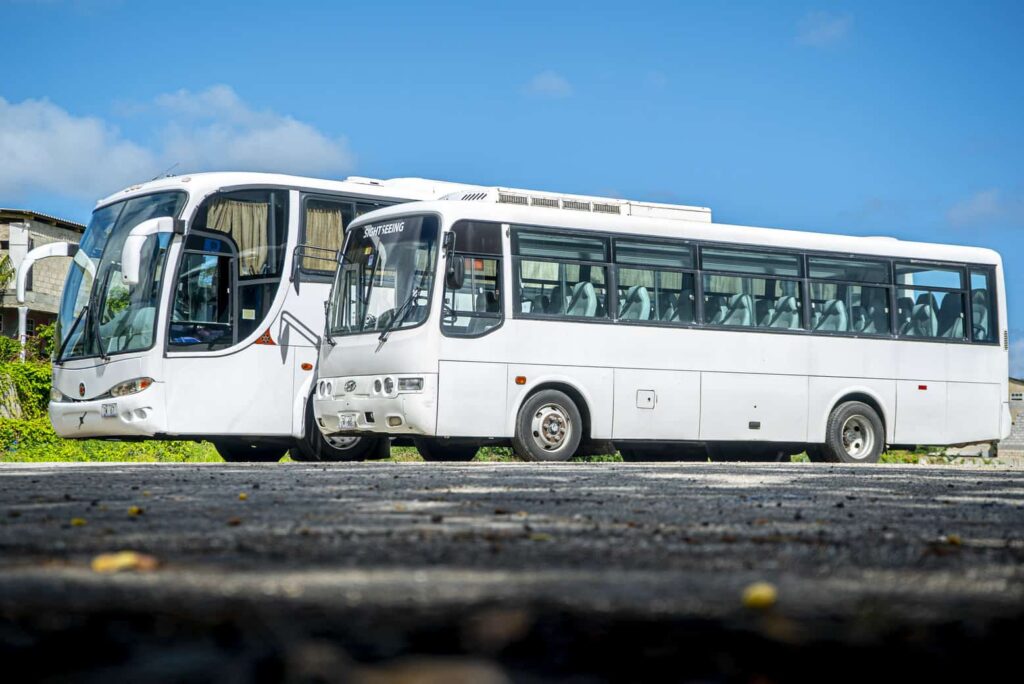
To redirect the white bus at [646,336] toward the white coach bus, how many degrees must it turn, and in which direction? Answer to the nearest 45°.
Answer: approximately 45° to its right

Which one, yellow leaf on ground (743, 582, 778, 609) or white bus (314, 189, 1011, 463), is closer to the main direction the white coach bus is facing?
the yellow leaf on ground

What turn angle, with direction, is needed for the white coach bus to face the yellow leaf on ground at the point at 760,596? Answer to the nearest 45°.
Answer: approximately 45° to its left

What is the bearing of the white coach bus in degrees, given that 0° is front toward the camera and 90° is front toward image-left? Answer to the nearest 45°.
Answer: approximately 45°

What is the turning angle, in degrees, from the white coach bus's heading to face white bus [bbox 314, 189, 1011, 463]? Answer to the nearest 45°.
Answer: approximately 135° to its left
